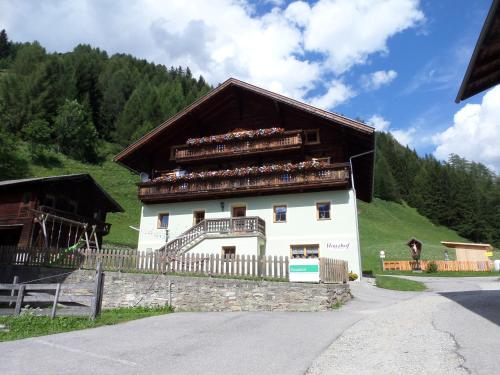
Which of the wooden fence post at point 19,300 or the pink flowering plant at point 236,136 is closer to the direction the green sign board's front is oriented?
the wooden fence post

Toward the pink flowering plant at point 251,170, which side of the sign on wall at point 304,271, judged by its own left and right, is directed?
back

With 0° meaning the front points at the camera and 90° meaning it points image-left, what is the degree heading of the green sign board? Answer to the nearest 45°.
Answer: approximately 0°

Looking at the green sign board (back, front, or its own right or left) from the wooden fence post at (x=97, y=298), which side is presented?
right

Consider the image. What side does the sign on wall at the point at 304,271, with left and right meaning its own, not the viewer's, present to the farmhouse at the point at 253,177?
back
